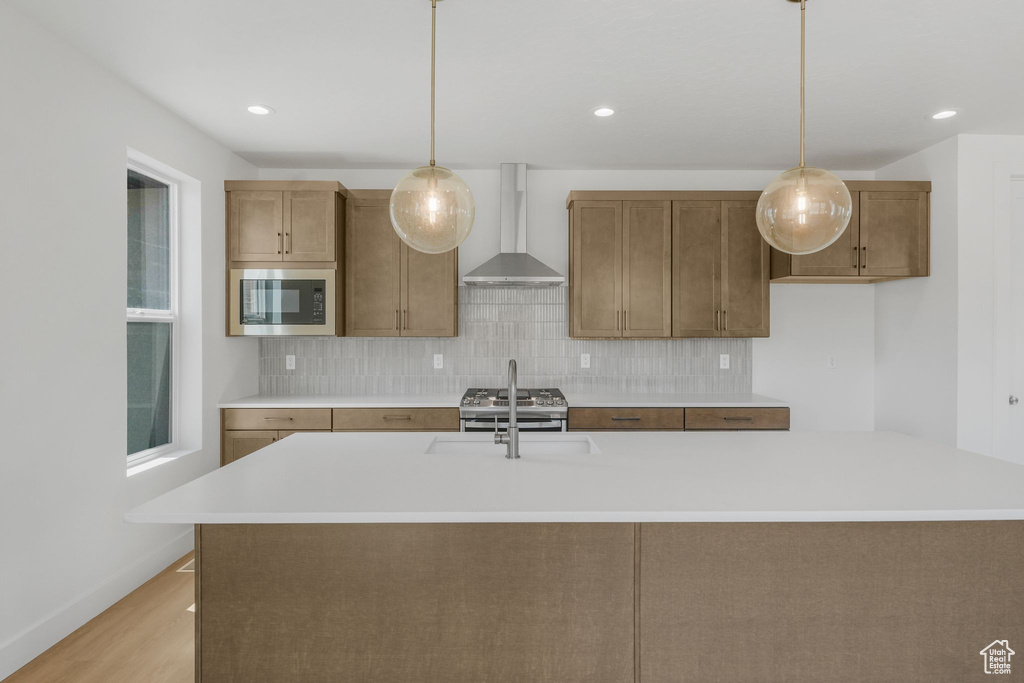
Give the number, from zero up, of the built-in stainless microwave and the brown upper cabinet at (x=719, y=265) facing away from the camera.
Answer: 0

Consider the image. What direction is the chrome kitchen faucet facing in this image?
away from the camera

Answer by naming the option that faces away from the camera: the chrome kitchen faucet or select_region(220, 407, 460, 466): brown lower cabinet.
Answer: the chrome kitchen faucet

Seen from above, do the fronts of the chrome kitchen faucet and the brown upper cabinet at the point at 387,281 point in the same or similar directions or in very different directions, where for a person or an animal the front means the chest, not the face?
very different directions

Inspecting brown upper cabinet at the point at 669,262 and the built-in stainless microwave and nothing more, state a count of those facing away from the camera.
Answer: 0

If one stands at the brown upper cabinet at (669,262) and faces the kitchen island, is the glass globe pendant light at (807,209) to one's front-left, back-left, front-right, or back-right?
front-left

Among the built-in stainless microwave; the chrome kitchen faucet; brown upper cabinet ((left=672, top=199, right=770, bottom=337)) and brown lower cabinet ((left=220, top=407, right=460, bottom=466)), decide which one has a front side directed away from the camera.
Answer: the chrome kitchen faucet

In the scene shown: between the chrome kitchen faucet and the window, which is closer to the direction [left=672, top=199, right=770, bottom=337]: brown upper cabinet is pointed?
the chrome kitchen faucet

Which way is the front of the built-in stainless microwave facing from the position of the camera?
facing the viewer

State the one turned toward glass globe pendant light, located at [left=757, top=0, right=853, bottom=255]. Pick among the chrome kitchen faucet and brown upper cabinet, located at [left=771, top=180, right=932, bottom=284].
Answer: the brown upper cabinet

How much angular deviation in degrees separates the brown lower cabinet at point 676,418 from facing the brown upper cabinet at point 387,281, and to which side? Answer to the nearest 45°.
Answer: approximately 90° to its right

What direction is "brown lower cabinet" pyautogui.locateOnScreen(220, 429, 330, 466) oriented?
toward the camera

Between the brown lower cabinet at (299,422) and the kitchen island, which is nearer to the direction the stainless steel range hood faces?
the kitchen island
